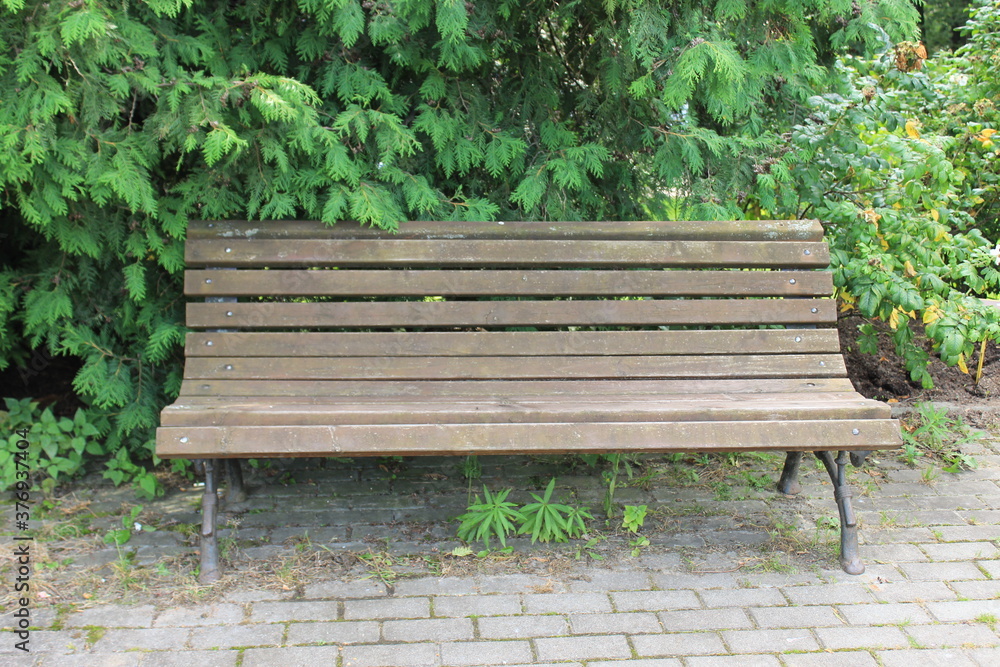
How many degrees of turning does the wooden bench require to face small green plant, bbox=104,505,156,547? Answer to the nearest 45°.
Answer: approximately 90° to its right

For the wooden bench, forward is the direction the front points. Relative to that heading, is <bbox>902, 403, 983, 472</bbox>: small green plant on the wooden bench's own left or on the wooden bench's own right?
on the wooden bench's own left

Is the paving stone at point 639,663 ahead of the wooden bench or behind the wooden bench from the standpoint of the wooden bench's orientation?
ahead

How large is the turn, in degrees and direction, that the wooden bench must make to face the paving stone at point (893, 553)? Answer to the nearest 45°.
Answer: approximately 90° to its left

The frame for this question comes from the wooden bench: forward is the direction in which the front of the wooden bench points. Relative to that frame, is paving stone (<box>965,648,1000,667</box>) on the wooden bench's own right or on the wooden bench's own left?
on the wooden bench's own left

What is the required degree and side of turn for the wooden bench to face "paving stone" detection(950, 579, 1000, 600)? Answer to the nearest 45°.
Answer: approximately 90° to its left

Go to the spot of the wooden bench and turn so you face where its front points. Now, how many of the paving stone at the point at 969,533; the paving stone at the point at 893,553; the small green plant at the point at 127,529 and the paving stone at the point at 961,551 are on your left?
3

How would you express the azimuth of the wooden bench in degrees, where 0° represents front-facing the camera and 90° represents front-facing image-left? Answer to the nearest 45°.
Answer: approximately 0°

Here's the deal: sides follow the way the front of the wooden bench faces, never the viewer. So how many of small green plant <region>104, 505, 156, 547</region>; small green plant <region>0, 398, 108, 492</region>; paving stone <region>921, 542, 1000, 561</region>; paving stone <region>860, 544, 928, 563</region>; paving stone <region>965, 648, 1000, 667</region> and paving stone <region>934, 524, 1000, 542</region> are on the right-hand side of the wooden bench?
2

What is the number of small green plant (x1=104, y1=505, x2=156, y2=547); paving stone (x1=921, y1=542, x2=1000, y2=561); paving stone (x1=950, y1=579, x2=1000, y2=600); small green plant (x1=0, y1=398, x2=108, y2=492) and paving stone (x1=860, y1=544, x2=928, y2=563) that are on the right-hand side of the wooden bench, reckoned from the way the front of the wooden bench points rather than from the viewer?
2

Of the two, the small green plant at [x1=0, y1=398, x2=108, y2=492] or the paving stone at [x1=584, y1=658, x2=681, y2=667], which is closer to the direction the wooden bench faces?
the paving stone
